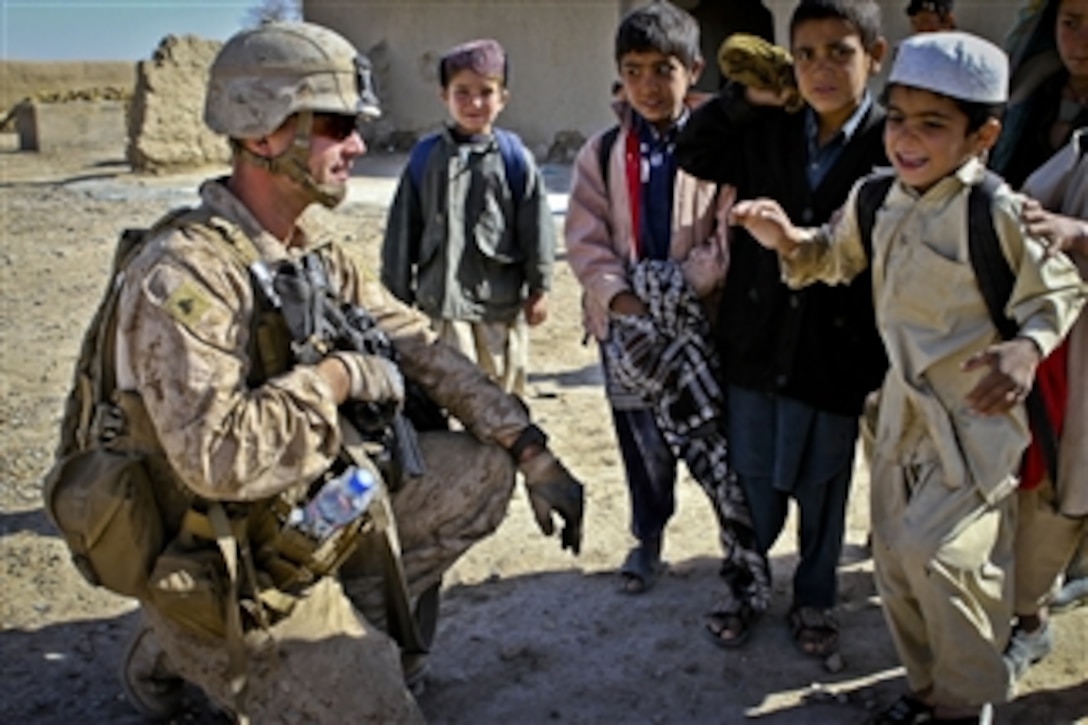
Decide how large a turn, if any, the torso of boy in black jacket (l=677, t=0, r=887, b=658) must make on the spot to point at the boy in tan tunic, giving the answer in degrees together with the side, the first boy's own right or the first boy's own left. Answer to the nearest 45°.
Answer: approximately 45° to the first boy's own left

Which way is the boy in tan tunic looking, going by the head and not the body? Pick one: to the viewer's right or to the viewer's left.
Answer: to the viewer's left

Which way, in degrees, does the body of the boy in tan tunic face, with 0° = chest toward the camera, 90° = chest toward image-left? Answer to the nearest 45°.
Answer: approximately 45°

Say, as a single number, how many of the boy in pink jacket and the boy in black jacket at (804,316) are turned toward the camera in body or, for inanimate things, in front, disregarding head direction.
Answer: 2

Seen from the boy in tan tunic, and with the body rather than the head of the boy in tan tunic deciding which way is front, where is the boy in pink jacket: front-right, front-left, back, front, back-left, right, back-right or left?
right

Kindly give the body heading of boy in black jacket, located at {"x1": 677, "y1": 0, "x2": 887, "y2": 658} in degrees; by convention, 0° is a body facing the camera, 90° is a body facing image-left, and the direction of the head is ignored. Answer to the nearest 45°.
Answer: approximately 0°

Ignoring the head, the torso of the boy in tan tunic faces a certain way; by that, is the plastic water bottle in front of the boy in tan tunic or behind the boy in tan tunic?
in front

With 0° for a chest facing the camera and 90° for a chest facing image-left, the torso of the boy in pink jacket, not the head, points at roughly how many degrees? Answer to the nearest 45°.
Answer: approximately 0°
